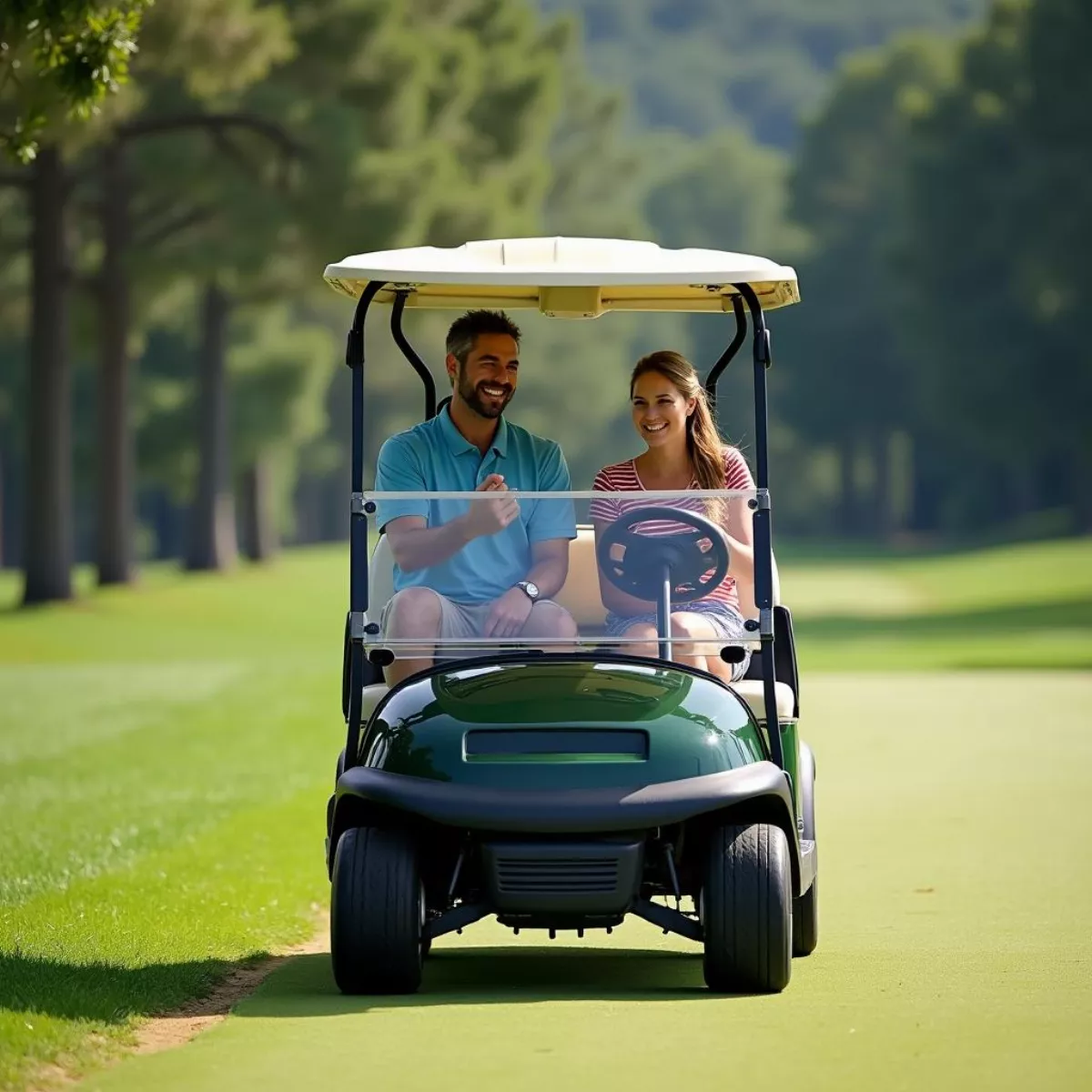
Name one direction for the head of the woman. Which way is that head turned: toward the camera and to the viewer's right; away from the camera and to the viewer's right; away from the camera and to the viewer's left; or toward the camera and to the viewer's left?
toward the camera and to the viewer's left

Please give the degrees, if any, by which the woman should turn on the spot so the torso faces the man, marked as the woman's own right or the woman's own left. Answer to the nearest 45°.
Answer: approximately 90° to the woman's own right

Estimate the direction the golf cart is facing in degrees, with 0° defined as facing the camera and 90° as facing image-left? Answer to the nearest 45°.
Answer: approximately 0°

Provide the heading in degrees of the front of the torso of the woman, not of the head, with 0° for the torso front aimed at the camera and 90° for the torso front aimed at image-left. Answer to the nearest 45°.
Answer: approximately 0°

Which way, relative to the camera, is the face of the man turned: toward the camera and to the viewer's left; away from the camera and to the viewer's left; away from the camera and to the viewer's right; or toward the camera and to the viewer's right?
toward the camera and to the viewer's right
